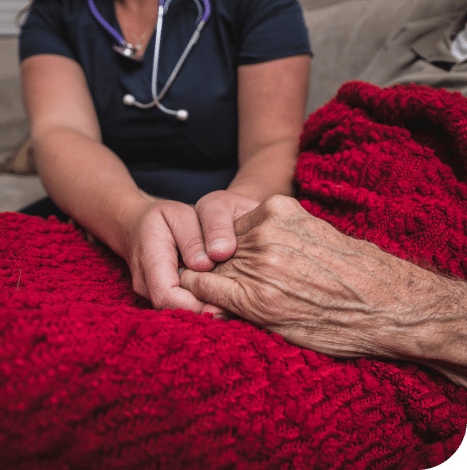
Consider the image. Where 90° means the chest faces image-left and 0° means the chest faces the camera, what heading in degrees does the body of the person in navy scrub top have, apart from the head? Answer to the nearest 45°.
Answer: approximately 0°
